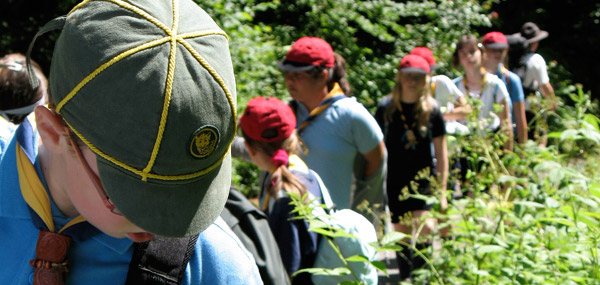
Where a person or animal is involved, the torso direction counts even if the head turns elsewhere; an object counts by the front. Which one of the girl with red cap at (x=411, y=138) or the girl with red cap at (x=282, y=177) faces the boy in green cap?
the girl with red cap at (x=411, y=138)

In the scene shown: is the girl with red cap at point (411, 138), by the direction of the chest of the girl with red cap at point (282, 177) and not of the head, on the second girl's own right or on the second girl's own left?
on the second girl's own right

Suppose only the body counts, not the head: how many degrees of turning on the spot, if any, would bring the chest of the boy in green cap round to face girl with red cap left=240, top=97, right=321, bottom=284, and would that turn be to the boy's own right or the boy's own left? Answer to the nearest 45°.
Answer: approximately 90° to the boy's own left

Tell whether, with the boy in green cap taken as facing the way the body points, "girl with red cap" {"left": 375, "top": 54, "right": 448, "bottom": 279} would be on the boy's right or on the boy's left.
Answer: on the boy's left

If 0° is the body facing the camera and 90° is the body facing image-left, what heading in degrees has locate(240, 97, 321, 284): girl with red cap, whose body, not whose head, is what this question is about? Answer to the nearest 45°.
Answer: approximately 135°

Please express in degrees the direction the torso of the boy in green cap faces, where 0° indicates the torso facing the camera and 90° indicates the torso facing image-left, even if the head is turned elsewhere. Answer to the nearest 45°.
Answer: approximately 315°
